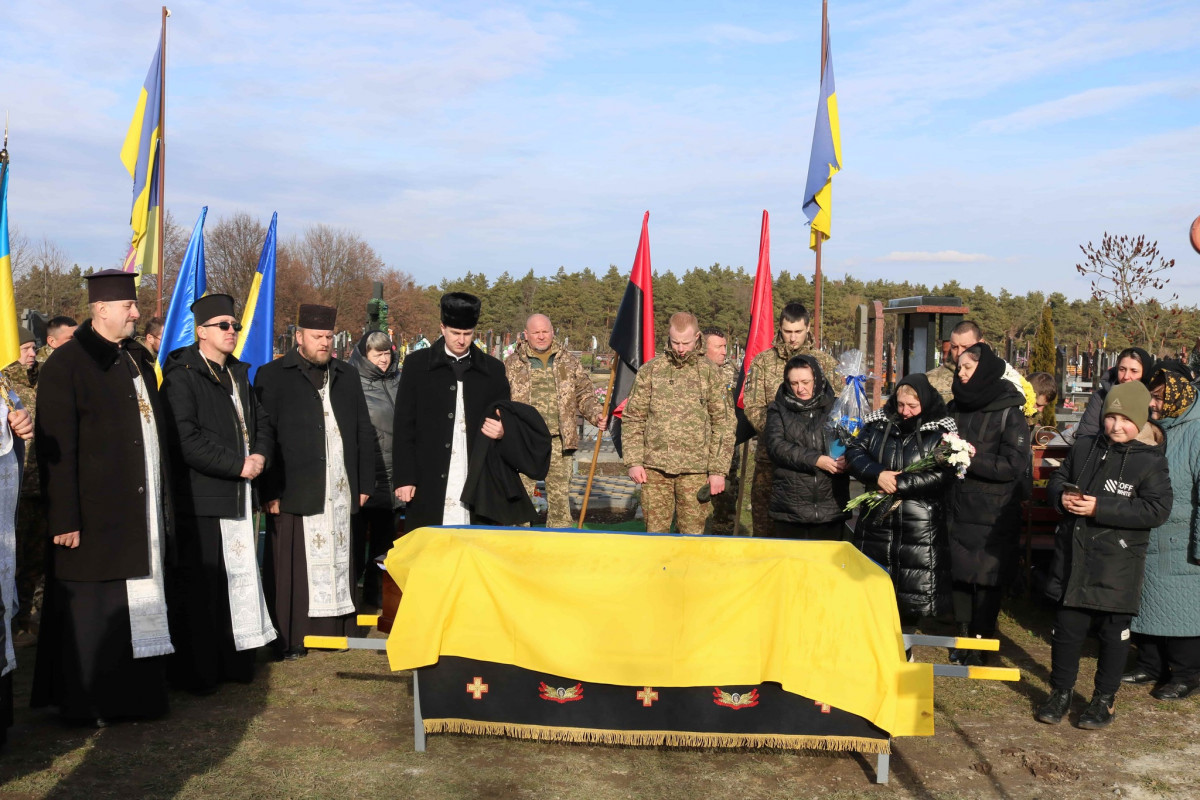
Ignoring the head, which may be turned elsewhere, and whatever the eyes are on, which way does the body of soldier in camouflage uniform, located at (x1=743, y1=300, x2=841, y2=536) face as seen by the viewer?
toward the camera

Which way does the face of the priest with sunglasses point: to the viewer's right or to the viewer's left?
to the viewer's right

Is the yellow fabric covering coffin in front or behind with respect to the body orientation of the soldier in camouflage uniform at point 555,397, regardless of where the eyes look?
in front

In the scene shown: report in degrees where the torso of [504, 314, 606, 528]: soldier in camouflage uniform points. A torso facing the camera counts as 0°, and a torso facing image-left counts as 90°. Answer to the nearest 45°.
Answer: approximately 0°

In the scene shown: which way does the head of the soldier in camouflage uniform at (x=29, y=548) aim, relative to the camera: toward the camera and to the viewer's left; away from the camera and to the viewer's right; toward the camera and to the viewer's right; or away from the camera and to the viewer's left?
toward the camera and to the viewer's right

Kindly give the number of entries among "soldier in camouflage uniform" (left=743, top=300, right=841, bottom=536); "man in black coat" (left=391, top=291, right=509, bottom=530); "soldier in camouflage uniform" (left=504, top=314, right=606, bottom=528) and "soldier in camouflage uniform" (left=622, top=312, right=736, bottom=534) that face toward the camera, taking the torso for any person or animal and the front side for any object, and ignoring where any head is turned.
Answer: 4

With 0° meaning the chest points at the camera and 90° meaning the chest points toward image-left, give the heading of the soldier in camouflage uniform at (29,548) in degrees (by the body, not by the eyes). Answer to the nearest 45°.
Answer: approximately 315°

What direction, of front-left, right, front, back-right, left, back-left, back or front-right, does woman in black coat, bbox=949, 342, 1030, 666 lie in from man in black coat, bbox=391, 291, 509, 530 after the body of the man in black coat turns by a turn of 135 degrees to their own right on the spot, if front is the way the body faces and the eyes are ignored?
back-right

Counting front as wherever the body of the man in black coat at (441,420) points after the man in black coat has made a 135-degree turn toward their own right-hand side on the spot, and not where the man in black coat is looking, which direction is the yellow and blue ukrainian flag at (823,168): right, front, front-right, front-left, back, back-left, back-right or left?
right

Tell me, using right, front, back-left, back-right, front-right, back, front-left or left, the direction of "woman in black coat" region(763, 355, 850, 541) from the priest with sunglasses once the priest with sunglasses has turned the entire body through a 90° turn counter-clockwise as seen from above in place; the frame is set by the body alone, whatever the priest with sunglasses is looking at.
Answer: front-right

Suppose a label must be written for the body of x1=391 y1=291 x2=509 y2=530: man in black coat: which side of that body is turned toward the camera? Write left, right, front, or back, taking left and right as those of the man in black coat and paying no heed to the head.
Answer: front

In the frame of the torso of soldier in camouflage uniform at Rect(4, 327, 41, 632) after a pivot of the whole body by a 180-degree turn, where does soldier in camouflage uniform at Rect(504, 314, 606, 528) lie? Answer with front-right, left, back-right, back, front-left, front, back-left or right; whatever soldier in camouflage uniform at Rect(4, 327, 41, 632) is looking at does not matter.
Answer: back-right

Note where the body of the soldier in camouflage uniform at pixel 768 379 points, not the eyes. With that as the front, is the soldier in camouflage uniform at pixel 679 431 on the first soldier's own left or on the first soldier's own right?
on the first soldier's own right

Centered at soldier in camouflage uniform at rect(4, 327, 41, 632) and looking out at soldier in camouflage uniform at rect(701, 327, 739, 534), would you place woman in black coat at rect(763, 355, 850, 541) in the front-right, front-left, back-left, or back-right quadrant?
front-right
